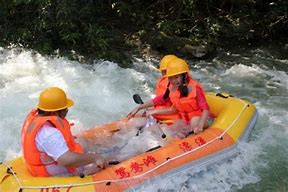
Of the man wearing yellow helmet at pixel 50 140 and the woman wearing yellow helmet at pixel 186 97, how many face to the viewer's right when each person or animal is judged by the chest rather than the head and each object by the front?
1

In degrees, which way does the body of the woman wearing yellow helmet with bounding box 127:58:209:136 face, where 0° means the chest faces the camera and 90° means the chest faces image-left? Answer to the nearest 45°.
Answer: approximately 45°

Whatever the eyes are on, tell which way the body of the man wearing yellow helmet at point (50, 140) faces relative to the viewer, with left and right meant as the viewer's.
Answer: facing to the right of the viewer

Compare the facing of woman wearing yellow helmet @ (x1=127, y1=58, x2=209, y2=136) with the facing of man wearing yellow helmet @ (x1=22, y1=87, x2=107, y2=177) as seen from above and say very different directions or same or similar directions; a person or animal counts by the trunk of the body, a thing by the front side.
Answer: very different directions

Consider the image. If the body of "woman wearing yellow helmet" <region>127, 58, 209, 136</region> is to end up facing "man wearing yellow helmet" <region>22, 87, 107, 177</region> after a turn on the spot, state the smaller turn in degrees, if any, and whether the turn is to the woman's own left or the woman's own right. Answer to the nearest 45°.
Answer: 0° — they already face them
